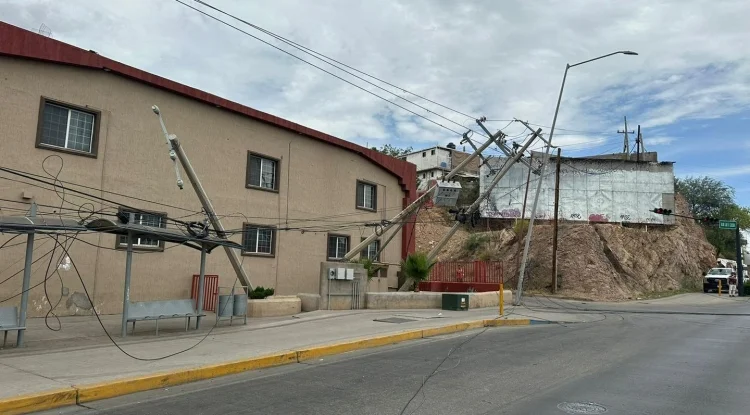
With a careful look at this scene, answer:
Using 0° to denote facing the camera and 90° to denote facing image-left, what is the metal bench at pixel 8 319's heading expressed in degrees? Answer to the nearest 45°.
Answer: approximately 315°

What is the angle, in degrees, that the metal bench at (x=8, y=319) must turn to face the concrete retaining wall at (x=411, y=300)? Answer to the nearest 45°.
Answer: approximately 45° to its left

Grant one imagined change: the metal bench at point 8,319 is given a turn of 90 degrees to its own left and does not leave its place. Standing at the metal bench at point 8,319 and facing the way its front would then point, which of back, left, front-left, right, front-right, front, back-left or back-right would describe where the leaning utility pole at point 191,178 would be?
front

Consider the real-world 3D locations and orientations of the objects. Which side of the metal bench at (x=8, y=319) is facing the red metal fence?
left

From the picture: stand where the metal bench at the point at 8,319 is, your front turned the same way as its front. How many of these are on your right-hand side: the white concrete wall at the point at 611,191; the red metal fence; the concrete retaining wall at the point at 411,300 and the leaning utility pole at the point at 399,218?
0

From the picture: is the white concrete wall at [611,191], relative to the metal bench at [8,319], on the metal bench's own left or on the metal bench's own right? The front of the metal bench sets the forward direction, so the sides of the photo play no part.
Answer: on the metal bench's own left

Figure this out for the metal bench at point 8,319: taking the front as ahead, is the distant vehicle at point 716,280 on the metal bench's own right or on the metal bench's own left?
on the metal bench's own left

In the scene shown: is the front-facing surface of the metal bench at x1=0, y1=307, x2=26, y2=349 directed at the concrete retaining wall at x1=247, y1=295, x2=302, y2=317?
no

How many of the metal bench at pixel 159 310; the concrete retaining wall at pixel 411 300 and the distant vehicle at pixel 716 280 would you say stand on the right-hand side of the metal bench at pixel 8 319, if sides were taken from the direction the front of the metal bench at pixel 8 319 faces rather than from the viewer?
0
